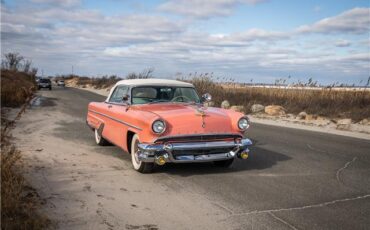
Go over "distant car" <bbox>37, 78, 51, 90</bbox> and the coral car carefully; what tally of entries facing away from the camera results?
0

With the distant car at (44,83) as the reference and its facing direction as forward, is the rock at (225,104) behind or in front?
in front

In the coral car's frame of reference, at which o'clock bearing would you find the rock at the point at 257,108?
The rock is roughly at 8 o'clock from the coral car.

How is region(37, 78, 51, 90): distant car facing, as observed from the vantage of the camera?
facing the viewer

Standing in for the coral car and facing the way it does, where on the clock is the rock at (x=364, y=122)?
The rock is roughly at 9 o'clock from the coral car.

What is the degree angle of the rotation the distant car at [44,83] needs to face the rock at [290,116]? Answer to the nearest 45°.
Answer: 0° — it already faces it

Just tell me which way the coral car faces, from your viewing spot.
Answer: facing the viewer and to the right of the viewer

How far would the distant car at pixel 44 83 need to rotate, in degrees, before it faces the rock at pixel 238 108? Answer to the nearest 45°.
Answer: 0° — it already faces it

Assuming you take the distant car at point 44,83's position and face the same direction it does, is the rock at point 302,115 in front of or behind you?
in front
